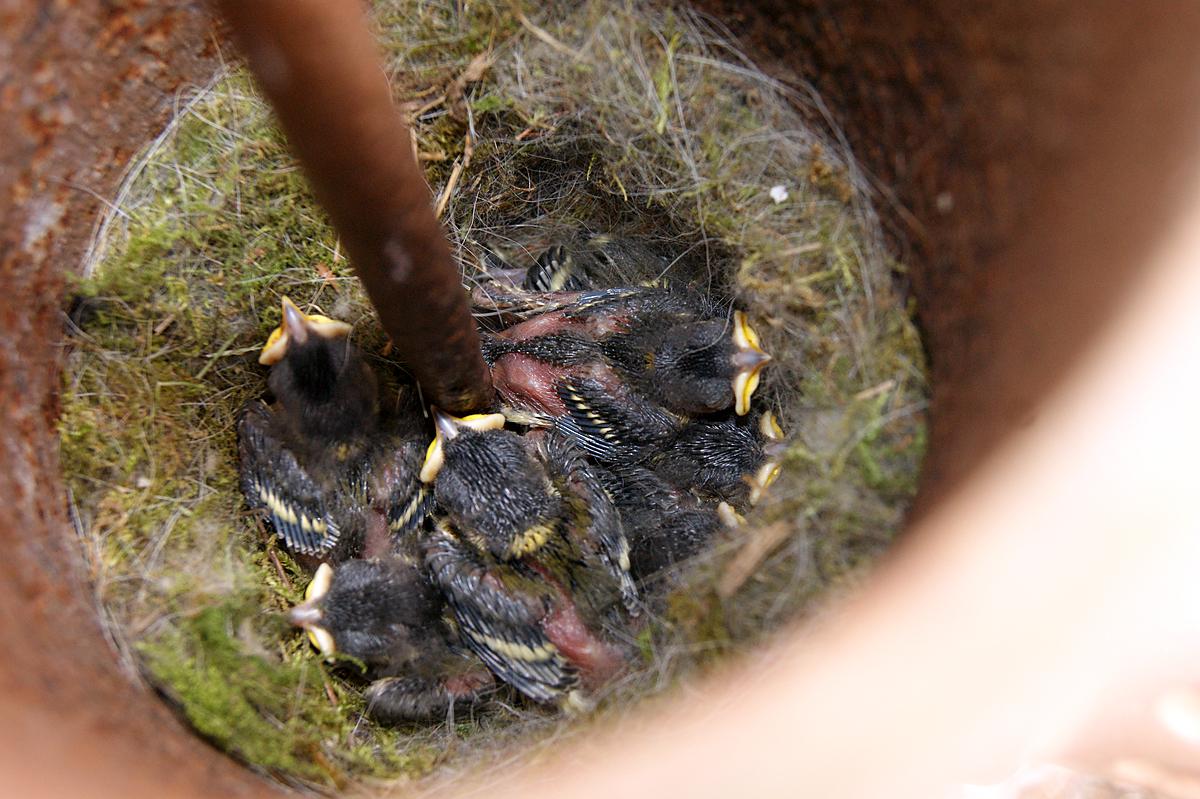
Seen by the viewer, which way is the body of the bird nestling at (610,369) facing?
to the viewer's right

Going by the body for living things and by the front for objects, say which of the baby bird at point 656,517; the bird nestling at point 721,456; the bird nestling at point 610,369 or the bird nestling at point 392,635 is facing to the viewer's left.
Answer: the bird nestling at point 392,635

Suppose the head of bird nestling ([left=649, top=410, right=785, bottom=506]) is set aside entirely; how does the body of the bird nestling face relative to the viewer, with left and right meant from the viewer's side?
facing to the right of the viewer

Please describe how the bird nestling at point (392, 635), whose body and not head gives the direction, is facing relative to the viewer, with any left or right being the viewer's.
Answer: facing to the left of the viewer

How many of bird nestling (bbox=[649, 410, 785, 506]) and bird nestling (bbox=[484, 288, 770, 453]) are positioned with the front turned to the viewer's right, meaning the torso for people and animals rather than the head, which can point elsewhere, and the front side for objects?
2

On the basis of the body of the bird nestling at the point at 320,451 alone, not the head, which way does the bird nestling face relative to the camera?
away from the camera

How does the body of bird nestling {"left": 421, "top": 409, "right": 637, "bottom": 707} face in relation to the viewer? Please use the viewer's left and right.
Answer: facing away from the viewer and to the left of the viewer

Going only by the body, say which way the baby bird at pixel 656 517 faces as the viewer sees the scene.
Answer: to the viewer's right
